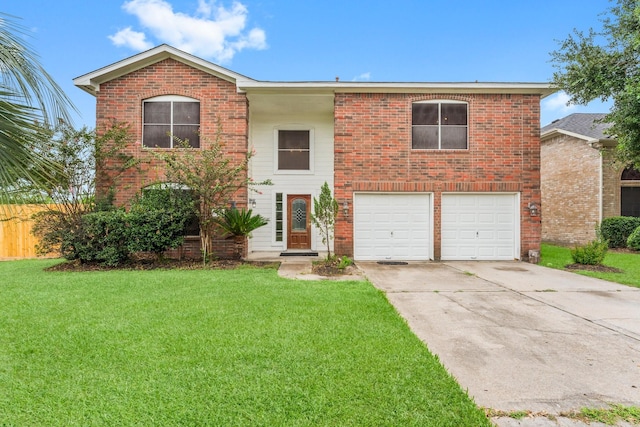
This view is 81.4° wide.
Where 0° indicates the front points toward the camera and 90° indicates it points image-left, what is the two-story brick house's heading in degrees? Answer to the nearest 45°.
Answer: approximately 0°

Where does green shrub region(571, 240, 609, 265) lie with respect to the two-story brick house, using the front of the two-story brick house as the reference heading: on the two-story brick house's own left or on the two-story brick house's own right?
on the two-story brick house's own left

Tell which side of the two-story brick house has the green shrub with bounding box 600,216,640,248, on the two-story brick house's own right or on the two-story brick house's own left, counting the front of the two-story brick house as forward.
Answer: on the two-story brick house's own left

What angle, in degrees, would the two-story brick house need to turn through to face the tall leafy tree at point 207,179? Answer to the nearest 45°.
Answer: approximately 90° to its right

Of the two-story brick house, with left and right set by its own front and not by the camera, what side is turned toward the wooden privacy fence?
right

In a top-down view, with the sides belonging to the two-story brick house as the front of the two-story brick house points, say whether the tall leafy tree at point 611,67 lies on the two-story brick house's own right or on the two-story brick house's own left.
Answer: on the two-story brick house's own left
